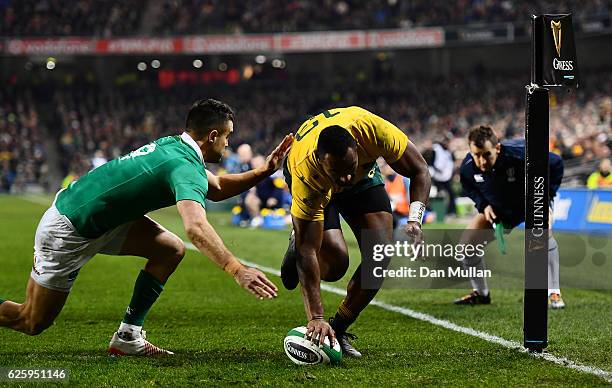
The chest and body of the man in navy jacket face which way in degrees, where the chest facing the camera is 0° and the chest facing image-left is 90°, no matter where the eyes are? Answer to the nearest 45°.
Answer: approximately 45°

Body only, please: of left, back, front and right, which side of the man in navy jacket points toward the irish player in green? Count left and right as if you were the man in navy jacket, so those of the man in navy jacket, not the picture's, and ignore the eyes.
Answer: front

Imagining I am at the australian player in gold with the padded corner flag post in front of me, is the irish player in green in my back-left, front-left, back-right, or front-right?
back-right

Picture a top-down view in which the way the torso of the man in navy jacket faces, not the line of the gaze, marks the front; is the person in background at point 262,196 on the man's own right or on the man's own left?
on the man's own right

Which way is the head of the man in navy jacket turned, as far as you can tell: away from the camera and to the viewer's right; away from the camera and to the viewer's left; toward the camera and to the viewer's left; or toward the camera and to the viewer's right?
toward the camera and to the viewer's left

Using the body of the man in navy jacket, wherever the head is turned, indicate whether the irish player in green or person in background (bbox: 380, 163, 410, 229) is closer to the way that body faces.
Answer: the irish player in green

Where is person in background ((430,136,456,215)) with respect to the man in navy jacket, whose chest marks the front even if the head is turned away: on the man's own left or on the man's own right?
on the man's own right

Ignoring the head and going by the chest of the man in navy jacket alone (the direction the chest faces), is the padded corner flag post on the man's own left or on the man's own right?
on the man's own left
